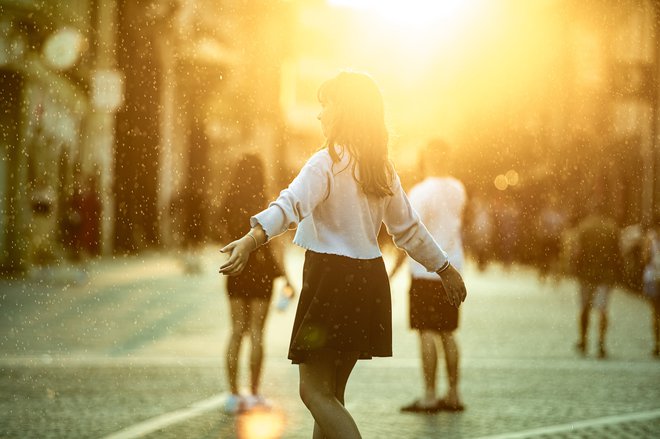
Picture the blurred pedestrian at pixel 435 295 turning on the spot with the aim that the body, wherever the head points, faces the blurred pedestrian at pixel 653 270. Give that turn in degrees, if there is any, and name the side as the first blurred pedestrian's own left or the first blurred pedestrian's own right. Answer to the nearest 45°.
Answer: approximately 90° to the first blurred pedestrian's own right

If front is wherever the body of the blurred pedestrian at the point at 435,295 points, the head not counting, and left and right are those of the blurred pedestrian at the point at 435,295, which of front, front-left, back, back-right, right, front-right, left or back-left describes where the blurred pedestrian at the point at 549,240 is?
front-right

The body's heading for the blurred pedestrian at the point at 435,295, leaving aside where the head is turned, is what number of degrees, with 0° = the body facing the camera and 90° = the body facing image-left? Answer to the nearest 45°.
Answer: approximately 135°

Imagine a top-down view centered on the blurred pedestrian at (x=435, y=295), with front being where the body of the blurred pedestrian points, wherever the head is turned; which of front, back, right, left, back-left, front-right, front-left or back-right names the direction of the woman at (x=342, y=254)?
back-left

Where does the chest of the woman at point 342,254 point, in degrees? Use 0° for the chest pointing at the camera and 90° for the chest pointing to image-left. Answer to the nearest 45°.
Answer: approximately 135°

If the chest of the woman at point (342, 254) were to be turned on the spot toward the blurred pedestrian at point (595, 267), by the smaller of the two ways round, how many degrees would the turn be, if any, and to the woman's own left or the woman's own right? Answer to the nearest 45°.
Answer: approximately 45° to the woman's own right

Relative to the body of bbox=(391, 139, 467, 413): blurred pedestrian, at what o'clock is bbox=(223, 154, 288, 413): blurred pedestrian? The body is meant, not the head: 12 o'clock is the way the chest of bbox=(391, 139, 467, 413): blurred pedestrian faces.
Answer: bbox=(223, 154, 288, 413): blurred pedestrian is roughly at 10 o'clock from bbox=(391, 139, 467, 413): blurred pedestrian.

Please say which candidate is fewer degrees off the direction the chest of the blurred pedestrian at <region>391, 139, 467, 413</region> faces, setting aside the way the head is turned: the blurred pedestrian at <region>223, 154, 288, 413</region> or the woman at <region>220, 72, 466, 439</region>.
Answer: the blurred pedestrian

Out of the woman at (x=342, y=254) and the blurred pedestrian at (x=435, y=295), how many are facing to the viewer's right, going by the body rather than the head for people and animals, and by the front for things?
0
